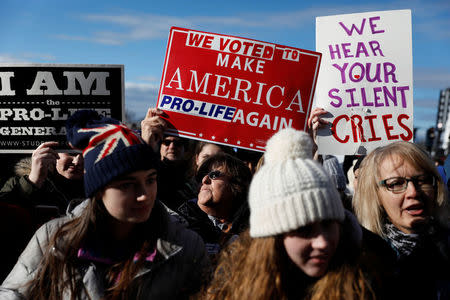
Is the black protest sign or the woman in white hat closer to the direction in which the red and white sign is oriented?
the woman in white hat

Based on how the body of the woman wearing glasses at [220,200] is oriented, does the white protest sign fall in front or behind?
behind

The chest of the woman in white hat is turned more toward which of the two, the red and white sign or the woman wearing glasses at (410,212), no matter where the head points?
the woman wearing glasses

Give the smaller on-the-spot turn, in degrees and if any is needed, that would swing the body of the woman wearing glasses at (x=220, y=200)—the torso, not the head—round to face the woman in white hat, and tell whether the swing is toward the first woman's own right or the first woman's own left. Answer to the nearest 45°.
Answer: approximately 45° to the first woman's own left

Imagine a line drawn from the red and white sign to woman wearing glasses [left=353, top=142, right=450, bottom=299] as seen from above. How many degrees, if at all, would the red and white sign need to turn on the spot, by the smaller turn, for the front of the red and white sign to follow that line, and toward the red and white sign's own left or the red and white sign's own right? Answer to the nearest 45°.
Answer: approximately 45° to the red and white sign's own left

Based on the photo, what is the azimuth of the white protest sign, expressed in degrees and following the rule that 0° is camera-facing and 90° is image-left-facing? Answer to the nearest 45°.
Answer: approximately 0°

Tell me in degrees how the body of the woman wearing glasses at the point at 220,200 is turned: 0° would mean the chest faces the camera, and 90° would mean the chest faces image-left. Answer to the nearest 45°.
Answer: approximately 45°

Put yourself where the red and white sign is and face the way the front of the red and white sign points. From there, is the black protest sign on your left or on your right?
on your right

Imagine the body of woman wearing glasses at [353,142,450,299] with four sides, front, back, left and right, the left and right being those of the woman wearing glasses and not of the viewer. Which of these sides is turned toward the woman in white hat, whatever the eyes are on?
right
